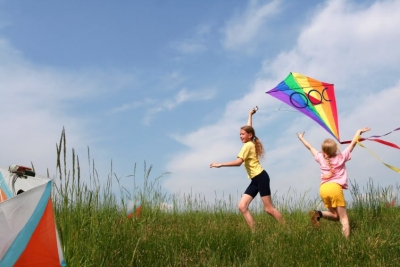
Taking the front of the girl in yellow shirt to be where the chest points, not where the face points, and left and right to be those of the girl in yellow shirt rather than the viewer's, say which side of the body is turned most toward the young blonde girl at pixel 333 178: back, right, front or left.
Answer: back

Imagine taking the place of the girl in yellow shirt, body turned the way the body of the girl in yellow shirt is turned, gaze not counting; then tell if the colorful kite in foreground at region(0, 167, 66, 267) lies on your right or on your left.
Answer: on your left

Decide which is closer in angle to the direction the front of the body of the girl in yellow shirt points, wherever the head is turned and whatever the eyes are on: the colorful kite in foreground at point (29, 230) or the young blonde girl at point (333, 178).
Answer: the colorful kite in foreground

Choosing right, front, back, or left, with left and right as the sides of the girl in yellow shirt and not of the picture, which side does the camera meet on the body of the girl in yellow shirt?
left

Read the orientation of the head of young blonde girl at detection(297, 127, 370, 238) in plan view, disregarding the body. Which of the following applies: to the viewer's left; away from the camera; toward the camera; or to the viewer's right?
away from the camera
